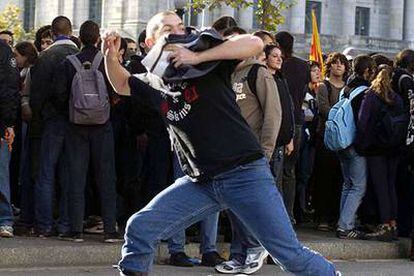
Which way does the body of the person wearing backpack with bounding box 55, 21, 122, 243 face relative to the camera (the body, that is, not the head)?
away from the camera

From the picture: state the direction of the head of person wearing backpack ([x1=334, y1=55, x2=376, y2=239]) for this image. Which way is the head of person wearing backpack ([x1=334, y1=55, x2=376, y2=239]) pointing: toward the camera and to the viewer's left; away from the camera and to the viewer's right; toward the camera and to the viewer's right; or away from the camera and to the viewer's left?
away from the camera and to the viewer's right

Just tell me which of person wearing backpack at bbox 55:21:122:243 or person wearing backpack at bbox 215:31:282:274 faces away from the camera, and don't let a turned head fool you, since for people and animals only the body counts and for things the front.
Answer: person wearing backpack at bbox 55:21:122:243

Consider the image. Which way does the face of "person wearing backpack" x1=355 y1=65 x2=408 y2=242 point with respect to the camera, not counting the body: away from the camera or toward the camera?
away from the camera

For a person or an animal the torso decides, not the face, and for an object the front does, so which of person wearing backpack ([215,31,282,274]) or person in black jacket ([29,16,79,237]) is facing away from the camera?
the person in black jacket

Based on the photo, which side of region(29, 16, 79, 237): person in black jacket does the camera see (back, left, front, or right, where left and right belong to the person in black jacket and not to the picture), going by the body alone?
back
